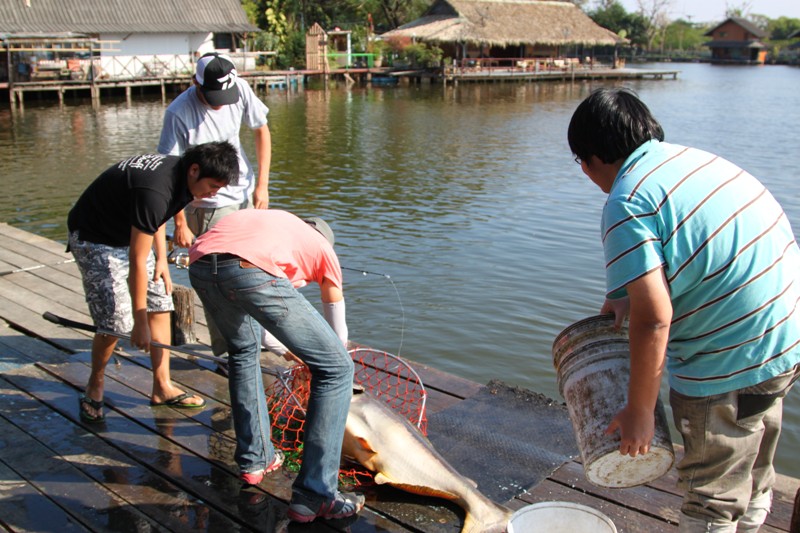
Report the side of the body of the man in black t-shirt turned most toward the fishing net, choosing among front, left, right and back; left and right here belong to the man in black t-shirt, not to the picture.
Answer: front

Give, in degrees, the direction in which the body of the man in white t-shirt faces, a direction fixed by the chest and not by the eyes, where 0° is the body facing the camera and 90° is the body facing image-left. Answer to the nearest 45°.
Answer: approximately 0°

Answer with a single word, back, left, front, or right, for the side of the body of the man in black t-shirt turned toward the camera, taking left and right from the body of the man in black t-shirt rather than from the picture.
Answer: right

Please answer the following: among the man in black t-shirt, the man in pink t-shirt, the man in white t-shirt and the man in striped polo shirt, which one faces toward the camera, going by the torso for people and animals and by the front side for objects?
the man in white t-shirt

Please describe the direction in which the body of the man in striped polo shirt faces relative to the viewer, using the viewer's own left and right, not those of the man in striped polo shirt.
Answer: facing away from the viewer and to the left of the viewer

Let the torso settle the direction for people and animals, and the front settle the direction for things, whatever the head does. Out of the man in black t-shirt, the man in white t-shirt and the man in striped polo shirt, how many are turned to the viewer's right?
1

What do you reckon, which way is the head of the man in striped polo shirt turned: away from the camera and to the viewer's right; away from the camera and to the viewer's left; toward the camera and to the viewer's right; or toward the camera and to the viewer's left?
away from the camera and to the viewer's left

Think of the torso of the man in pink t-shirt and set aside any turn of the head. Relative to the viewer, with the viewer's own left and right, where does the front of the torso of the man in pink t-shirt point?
facing away from the viewer and to the right of the viewer

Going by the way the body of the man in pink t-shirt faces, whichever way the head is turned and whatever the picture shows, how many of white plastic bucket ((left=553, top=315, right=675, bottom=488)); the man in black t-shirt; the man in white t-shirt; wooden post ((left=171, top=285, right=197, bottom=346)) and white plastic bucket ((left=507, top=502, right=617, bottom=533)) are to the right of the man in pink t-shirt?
2

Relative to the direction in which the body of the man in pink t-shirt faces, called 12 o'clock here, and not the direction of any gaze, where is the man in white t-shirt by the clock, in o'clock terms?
The man in white t-shirt is roughly at 10 o'clock from the man in pink t-shirt.
